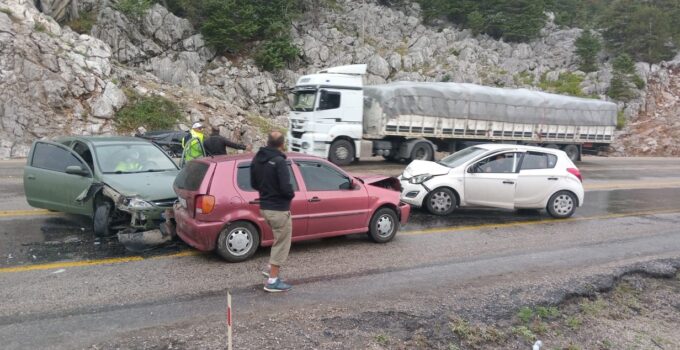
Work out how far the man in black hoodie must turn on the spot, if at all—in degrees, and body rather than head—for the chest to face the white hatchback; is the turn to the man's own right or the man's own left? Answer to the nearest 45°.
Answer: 0° — they already face it

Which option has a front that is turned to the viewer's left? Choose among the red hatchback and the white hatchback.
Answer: the white hatchback

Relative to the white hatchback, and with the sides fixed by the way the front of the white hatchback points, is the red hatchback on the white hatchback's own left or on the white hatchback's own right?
on the white hatchback's own left

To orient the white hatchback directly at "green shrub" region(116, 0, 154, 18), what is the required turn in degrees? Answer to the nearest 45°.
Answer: approximately 45° to its right

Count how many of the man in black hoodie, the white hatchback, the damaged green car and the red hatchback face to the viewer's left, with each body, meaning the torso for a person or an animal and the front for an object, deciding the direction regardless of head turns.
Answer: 1

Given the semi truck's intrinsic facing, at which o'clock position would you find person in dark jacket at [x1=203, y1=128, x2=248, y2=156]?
The person in dark jacket is roughly at 11 o'clock from the semi truck.

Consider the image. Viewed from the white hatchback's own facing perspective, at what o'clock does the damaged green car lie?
The damaged green car is roughly at 11 o'clock from the white hatchback.

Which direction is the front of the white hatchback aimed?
to the viewer's left

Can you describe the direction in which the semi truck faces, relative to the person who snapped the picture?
facing the viewer and to the left of the viewer

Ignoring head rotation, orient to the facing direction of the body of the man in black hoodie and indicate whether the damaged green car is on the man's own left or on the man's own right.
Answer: on the man's own left

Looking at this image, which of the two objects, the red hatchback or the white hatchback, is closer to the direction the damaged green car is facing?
the red hatchback

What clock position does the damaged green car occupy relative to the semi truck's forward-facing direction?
The damaged green car is roughly at 11 o'clock from the semi truck.
